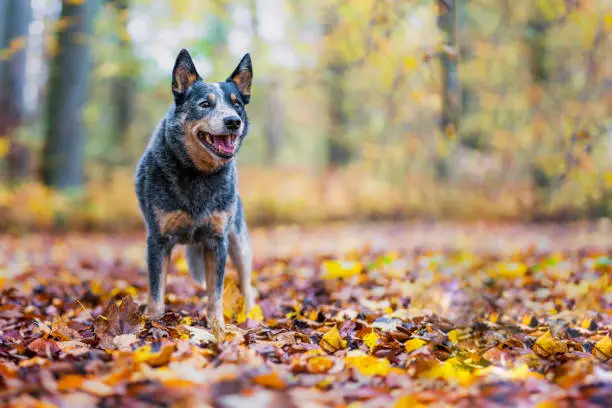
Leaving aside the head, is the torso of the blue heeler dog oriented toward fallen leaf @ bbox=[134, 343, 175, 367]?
yes

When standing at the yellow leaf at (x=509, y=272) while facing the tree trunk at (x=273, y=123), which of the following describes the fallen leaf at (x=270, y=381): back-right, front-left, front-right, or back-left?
back-left

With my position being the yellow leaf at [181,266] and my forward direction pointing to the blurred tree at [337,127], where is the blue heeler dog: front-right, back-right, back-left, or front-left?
back-right

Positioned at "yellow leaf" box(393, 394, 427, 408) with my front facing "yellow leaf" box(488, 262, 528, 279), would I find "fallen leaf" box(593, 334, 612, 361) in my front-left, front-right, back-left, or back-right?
front-right

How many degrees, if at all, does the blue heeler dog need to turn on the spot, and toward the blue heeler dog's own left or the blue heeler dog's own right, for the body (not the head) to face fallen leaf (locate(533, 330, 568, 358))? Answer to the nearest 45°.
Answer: approximately 45° to the blue heeler dog's own left

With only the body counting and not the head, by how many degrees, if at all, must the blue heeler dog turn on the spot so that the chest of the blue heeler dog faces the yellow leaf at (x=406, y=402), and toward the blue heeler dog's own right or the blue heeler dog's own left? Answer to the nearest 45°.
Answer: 0° — it already faces it

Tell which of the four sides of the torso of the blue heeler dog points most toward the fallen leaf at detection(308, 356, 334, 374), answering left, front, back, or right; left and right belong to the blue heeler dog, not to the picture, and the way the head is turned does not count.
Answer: front

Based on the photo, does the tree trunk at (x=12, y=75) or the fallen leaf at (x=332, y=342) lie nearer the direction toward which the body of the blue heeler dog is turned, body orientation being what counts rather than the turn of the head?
the fallen leaf

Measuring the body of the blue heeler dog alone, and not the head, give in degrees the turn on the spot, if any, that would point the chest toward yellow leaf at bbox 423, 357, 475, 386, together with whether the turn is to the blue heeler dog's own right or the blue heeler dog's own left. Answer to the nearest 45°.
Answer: approximately 45° to the blue heeler dog's own left

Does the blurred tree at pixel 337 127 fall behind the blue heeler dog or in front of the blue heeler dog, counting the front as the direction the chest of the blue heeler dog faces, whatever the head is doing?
behind

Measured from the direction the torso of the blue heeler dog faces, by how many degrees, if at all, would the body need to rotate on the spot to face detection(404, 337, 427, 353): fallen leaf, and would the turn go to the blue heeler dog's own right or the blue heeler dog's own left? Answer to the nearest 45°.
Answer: approximately 45° to the blue heeler dog's own left

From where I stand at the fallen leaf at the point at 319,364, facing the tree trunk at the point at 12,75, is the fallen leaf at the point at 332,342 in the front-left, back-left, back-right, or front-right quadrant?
front-right

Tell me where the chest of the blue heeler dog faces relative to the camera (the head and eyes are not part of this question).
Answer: toward the camera

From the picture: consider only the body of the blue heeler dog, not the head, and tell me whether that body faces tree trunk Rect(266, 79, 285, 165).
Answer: no
